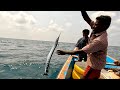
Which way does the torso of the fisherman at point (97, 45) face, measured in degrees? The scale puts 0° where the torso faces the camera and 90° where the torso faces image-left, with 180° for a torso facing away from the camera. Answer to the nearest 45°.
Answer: approximately 90°
